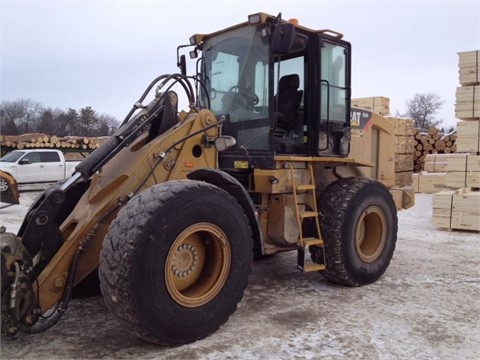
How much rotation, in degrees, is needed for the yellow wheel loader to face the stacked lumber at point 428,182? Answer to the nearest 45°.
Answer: approximately 180°

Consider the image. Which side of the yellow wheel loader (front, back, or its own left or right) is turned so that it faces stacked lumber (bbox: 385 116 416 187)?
back

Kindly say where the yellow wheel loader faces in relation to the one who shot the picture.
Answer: facing the viewer and to the left of the viewer

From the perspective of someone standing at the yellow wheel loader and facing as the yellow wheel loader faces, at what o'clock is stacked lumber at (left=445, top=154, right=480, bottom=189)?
The stacked lumber is roughly at 6 o'clock from the yellow wheel loader.

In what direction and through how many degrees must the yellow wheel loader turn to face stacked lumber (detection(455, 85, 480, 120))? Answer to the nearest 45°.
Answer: approximately 180°

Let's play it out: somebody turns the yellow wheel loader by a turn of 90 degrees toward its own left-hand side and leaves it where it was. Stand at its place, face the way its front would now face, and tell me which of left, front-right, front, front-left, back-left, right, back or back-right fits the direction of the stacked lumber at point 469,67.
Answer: left

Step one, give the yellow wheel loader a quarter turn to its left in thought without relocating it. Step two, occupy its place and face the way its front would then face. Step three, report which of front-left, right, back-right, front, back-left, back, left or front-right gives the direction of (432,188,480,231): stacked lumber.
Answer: left

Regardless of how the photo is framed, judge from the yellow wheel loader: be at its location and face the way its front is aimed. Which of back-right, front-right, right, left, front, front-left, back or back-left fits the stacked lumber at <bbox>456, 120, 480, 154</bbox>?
back

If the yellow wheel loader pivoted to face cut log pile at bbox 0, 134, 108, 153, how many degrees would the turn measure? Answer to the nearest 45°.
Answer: approximately 135° to its right
